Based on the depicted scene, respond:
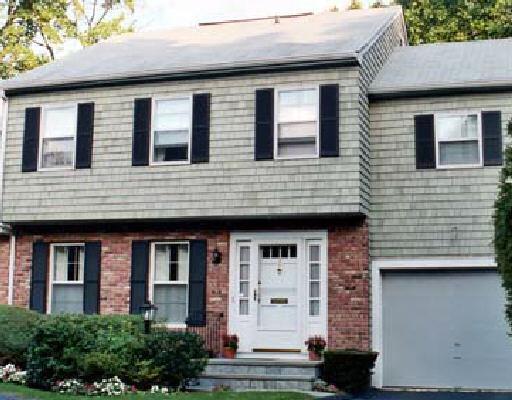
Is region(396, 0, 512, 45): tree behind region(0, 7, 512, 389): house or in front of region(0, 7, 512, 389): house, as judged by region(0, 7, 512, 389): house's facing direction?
behind

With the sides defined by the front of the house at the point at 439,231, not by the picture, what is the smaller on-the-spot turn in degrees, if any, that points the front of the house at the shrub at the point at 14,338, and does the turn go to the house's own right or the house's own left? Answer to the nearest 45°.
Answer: approximately 90° to the house's own right

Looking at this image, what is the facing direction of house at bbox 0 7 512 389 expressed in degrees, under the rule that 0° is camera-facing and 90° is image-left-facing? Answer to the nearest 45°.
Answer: approximately 0°

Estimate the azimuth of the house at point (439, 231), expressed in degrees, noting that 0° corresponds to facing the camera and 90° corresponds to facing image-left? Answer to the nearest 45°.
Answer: approximately 0°

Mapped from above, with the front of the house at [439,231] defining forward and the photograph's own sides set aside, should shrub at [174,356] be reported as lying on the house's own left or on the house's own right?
on the house's own right

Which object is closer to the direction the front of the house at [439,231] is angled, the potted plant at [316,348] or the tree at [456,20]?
the potted plant

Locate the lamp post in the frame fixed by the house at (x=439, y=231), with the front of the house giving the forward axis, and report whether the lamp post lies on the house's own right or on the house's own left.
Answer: on the house's own right

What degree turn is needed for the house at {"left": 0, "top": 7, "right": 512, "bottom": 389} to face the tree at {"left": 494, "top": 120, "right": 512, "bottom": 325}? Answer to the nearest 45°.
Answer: approximately 45° to its left

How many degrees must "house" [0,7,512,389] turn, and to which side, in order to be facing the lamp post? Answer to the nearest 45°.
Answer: approximately 45° to its right

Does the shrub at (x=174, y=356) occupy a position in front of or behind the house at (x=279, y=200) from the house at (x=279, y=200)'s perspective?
in front
